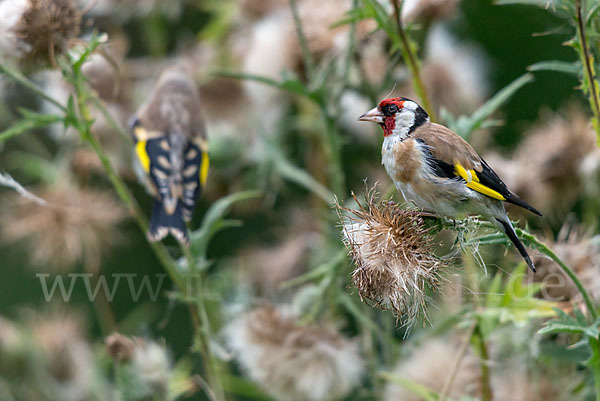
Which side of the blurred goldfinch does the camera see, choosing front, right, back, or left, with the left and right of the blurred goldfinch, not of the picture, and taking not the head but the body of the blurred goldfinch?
back

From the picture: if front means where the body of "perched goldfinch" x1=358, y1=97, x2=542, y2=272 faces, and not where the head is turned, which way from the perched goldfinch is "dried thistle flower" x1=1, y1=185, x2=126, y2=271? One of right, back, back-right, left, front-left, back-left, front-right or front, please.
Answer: front-right

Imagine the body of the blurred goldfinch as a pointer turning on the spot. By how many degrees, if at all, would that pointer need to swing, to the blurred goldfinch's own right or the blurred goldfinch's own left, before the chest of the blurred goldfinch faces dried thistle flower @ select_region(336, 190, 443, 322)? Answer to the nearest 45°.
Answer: approximately 180°

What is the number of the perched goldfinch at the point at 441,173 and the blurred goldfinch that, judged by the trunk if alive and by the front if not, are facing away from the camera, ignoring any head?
1

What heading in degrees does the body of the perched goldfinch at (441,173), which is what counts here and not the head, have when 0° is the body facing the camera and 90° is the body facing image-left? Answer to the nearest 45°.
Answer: approximately 90°

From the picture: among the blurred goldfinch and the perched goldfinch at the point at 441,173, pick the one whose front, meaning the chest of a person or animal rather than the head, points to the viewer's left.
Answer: the perched goldfinch

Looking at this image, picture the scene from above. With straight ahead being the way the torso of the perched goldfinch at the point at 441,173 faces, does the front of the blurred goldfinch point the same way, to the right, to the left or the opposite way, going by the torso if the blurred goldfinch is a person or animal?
to the right
